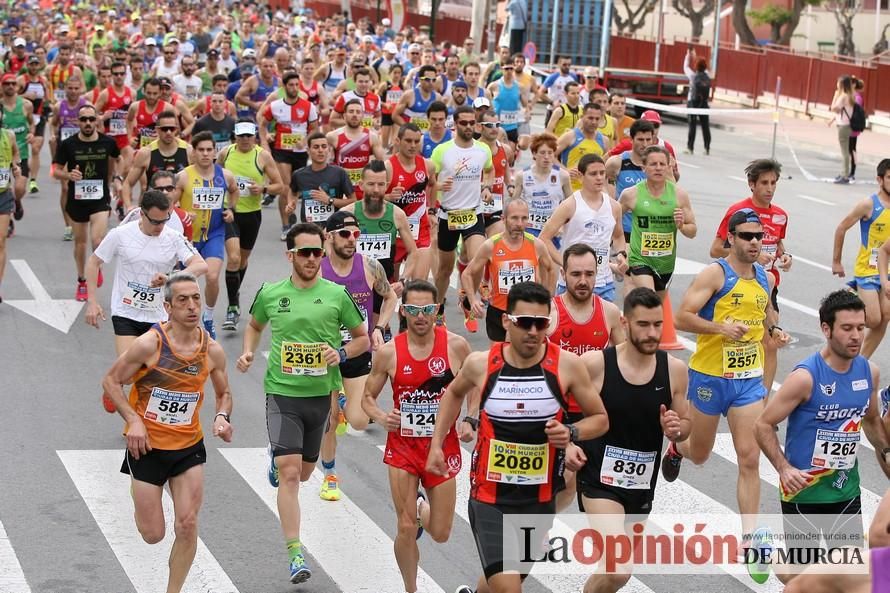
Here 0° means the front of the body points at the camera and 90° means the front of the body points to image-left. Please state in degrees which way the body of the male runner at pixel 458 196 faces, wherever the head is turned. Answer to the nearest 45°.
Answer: approximately 0°

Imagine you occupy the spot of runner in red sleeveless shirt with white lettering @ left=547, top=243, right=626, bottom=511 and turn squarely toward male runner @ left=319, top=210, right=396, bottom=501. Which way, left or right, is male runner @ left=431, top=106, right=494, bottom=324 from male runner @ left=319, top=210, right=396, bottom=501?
right

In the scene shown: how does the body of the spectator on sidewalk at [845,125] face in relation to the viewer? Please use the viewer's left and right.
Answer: facing to the left of the viewer

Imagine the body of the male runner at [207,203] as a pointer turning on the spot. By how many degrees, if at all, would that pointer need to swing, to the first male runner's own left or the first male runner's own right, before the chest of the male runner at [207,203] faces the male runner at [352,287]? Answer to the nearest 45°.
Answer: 0° — they already face them

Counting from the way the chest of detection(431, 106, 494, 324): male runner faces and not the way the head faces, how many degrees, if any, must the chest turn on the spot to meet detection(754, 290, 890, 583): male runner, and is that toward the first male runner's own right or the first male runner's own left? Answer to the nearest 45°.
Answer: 0° — they already face them

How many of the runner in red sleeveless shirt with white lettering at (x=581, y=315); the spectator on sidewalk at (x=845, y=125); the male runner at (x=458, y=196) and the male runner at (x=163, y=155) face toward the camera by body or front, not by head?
3

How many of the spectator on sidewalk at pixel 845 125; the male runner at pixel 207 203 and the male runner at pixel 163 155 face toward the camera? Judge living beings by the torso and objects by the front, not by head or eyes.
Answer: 2

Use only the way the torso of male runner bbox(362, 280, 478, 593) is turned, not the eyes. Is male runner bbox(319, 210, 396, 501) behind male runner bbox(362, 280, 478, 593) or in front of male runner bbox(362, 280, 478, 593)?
behind
